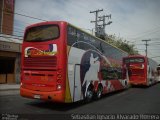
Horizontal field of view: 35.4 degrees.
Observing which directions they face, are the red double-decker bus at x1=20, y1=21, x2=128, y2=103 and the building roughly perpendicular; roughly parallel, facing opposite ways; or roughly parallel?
roughly perpendicular

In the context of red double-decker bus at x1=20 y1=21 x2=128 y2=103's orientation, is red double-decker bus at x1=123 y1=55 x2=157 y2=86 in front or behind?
in front

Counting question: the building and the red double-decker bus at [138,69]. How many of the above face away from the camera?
1

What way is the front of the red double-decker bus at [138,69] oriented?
away from the camera

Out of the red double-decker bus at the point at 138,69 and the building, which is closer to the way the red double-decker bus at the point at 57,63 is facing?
the red double-decker bus

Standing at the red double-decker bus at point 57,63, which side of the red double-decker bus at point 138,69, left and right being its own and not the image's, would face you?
back

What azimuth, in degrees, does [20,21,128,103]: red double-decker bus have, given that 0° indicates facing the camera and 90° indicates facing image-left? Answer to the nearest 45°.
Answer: approximately 225°

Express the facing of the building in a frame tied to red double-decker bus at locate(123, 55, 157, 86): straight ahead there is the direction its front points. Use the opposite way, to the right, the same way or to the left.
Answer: to the right

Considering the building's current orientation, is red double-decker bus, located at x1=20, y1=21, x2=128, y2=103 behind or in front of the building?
in front

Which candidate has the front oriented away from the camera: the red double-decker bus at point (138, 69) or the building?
the red double-decker bus
